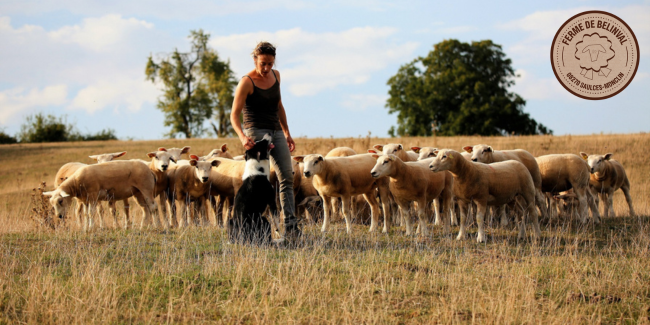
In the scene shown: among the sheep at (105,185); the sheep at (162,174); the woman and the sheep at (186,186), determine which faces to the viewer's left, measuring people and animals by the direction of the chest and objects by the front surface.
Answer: the sheep at (105,185)

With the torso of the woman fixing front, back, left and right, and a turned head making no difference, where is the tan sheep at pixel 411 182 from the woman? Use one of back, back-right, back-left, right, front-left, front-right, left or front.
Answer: left

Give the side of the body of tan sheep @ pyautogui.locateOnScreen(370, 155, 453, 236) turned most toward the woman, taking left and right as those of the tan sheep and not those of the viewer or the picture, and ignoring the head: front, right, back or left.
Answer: front

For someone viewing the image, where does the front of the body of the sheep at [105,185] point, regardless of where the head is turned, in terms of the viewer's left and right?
facing to the left of the viewer
